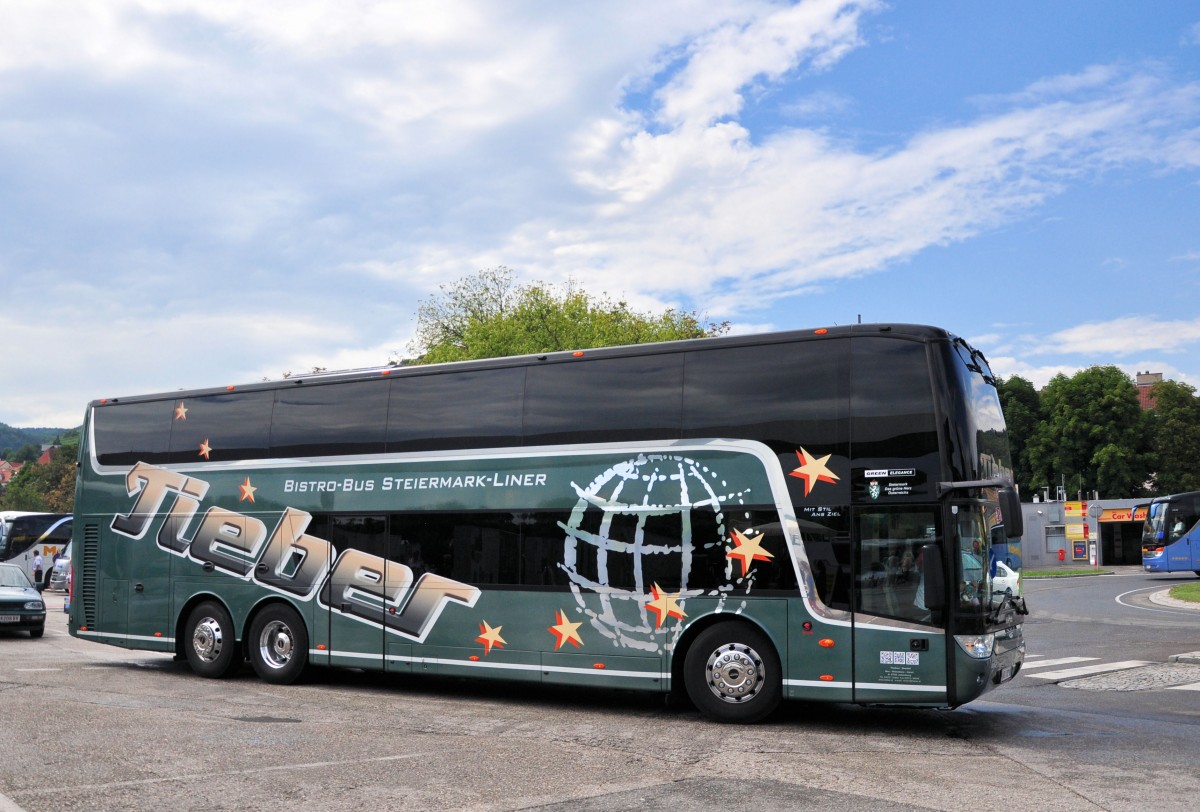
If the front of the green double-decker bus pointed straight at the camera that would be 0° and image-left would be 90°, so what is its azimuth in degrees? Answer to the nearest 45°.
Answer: approximately 315°

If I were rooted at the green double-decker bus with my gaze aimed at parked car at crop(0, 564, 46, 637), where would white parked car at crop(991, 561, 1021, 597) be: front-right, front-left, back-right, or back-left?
back-right

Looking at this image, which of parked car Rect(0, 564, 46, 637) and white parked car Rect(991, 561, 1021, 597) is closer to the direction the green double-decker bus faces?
the white parked car

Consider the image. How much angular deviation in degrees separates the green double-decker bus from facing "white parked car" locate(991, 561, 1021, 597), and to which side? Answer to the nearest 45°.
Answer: approximately 45° to its left

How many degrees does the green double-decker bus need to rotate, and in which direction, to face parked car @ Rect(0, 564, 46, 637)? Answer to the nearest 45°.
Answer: approximately 180°
